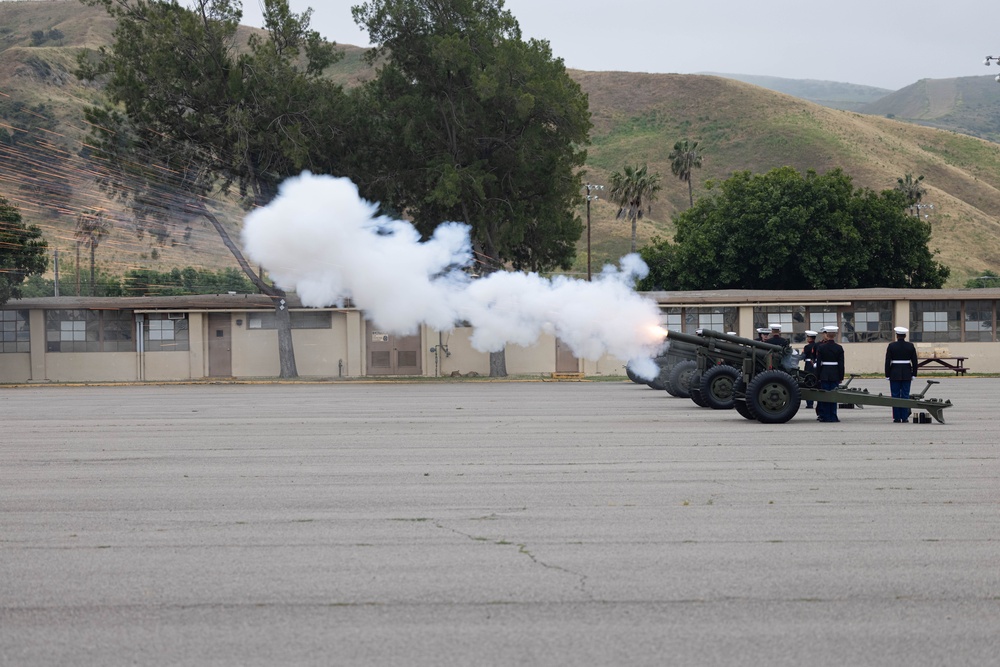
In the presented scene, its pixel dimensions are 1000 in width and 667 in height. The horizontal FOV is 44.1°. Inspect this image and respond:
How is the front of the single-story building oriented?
toward the camera

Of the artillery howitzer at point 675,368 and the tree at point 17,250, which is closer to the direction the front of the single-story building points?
the artillery howitzer

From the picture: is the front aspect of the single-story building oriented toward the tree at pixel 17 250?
no

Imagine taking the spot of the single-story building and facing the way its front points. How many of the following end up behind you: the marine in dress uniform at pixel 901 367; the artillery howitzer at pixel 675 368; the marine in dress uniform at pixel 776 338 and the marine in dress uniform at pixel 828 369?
0

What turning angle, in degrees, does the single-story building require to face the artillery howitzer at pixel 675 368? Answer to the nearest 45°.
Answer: approximately 45° to its left

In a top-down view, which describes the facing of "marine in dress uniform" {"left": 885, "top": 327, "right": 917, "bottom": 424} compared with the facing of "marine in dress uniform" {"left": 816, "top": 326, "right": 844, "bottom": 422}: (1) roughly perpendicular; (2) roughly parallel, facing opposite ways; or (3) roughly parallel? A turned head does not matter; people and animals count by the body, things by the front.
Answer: roughly parallel
